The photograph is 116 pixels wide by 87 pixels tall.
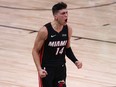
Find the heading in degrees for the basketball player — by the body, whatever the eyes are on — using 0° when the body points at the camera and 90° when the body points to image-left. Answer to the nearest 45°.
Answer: approximately 315°
